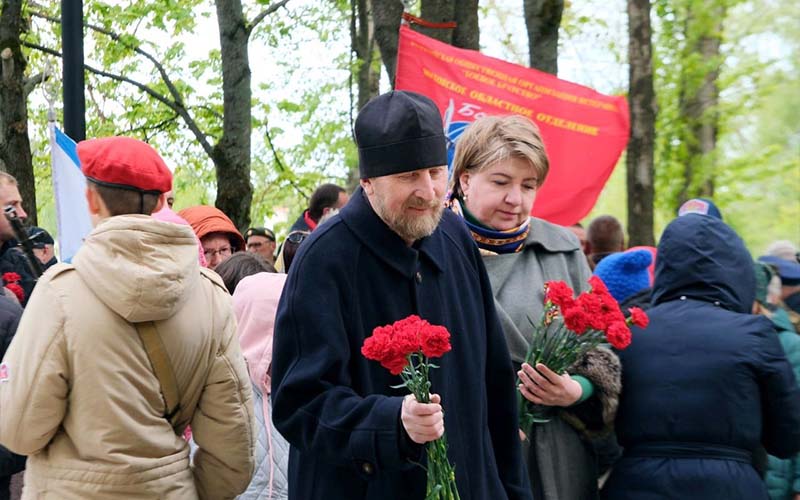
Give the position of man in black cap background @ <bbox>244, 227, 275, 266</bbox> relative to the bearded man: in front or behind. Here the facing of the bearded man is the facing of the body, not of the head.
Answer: behind

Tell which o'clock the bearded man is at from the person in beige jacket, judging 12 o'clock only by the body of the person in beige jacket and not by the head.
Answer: The bearded man is roughly at 4 o'clock from the person in beige jacket.

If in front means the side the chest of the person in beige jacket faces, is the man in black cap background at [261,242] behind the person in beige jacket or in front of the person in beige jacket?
in front

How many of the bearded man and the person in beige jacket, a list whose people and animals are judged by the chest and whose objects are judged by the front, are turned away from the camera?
1

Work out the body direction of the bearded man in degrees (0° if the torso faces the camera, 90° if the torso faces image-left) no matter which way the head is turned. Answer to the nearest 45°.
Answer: approximately 315°

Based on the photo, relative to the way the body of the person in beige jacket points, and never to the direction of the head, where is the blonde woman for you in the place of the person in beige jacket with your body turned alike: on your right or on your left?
on your right

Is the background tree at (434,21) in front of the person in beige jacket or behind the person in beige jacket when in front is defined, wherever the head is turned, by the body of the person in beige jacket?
in front

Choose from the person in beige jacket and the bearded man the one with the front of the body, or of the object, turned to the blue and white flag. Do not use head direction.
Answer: the person in beige jacket

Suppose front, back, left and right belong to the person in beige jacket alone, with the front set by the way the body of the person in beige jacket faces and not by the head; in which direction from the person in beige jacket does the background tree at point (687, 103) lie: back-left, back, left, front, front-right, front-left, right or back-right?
front-right

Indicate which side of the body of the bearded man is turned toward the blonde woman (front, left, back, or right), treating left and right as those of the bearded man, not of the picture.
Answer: left

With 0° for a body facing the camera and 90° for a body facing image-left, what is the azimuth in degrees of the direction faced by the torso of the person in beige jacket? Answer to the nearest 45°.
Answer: approximately 180°
